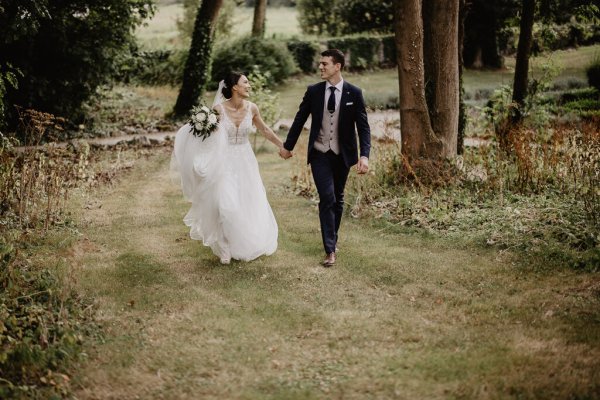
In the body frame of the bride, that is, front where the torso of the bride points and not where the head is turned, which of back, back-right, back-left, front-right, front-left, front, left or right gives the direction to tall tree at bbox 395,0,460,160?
back-left

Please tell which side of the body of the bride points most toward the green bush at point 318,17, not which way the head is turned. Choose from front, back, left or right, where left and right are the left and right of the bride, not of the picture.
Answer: back

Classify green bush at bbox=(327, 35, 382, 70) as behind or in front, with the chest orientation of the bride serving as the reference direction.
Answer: behind

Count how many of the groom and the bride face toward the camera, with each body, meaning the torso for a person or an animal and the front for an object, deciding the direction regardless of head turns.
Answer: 2

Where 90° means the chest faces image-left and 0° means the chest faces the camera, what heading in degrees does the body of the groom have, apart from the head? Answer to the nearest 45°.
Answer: approximately 0°

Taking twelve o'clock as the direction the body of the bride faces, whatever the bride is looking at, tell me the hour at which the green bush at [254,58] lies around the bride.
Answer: The green bush is roughly at 6 o'clock from the bride.

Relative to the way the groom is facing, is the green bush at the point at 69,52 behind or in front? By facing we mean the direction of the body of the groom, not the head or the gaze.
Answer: behind

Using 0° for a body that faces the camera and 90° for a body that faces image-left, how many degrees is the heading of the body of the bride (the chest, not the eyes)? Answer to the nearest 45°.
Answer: approximately 0°

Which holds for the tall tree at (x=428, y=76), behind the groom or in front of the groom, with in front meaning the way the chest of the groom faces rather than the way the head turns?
behind

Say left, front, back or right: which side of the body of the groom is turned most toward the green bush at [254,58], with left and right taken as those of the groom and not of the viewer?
back

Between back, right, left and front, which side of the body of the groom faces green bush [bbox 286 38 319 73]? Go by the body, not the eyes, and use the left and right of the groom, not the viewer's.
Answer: back

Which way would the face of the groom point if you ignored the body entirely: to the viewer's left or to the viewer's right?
to the viewer's left

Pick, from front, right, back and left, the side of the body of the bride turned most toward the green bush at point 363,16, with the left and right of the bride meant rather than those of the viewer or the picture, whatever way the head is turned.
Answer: back

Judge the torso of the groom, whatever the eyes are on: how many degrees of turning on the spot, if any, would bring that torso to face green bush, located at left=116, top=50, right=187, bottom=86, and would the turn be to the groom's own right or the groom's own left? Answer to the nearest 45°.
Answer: approximately 180°

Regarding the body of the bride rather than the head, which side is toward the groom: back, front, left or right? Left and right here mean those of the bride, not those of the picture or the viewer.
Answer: left
